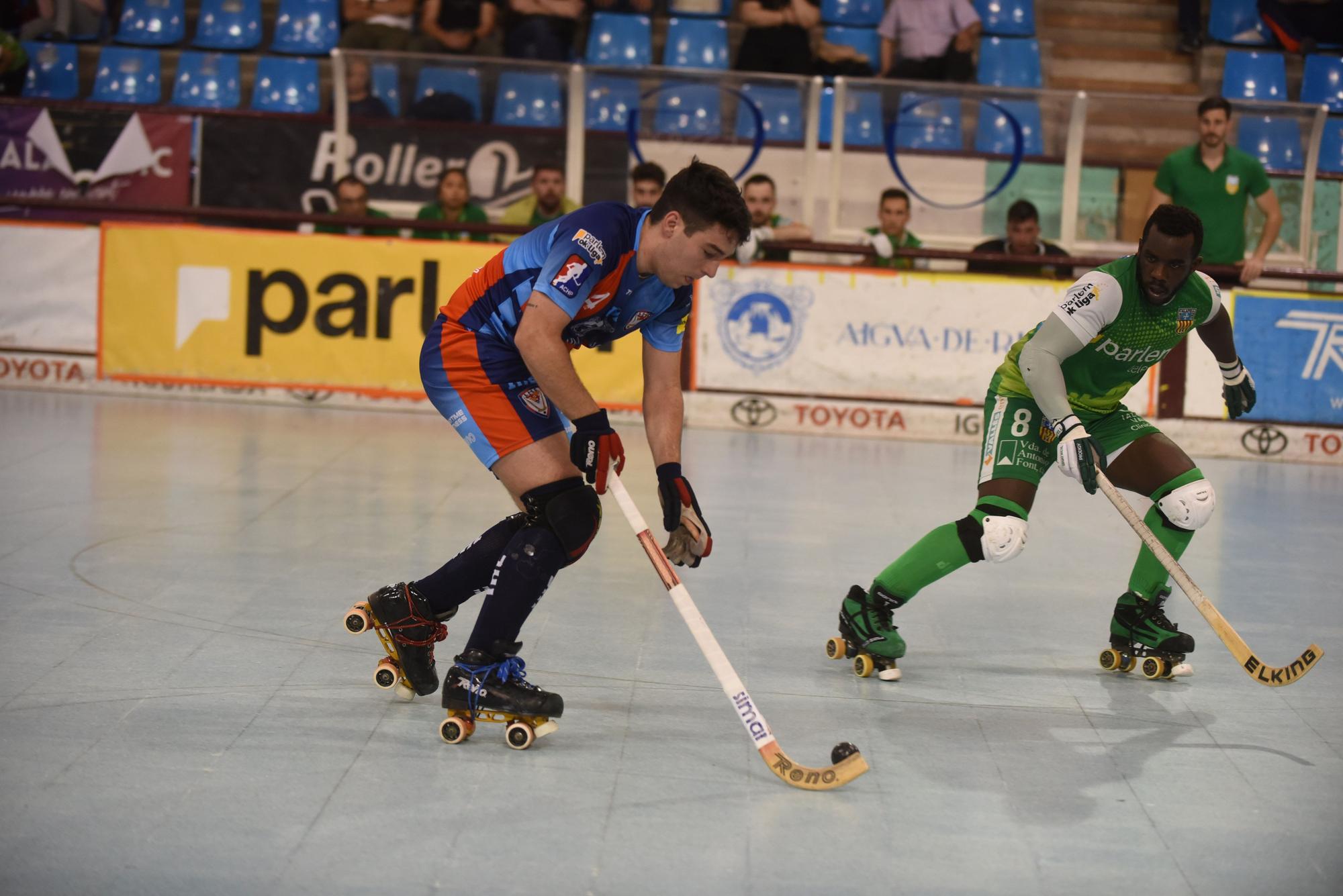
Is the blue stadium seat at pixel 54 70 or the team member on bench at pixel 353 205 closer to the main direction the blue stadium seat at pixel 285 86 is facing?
the team member on bench

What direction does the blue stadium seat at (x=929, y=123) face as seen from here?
toward the camera

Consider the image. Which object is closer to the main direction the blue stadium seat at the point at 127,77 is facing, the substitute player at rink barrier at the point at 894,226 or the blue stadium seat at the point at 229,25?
the substitute player at rink barrier

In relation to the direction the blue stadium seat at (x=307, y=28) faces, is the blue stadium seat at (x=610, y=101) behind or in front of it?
in front

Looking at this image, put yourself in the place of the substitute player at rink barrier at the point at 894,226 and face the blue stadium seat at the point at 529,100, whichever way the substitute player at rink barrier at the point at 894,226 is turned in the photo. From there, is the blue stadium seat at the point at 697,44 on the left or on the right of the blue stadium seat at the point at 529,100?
right

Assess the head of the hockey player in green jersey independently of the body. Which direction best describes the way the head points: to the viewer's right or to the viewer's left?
to the viewer's left

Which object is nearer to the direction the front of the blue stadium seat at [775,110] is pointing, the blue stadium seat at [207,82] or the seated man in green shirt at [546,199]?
the seated man in green shirt

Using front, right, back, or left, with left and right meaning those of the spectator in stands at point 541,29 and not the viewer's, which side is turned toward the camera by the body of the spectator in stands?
front

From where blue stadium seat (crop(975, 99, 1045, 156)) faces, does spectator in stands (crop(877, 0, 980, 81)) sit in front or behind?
behind

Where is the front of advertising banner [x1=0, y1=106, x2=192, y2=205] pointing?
toward the camera

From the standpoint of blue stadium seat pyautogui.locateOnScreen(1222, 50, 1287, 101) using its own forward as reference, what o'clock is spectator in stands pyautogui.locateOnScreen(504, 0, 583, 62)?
The spectator in stands is roughly at 2 o'clock from the blue stadium seat.

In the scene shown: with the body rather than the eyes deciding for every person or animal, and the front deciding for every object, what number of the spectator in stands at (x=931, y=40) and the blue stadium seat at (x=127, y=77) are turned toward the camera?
2

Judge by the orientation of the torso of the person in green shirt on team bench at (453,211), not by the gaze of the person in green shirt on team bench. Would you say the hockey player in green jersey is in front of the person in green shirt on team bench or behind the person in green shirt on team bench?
in front

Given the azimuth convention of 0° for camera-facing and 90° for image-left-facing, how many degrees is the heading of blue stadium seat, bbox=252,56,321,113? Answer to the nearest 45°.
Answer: approximately 0°
